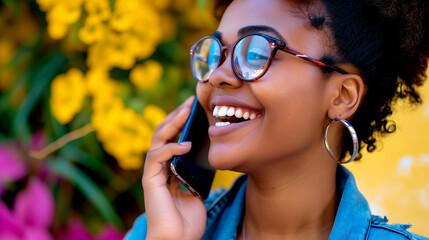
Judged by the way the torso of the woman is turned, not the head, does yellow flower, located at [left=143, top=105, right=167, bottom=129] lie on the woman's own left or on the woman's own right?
on the woman's own right

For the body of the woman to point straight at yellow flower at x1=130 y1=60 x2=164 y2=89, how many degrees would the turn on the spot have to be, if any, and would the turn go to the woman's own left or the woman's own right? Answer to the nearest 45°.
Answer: approximately 90° to the woman's own right

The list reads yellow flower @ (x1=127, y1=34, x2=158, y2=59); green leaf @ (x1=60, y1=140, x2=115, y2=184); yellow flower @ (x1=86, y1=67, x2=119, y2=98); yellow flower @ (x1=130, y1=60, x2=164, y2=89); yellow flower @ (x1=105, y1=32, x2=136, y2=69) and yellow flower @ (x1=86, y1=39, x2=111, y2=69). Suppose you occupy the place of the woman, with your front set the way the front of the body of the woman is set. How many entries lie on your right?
6

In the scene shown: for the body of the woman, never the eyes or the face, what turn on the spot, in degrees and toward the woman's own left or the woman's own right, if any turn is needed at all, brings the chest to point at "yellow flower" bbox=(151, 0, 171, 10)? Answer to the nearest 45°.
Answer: approximately 90° to the woman's own right

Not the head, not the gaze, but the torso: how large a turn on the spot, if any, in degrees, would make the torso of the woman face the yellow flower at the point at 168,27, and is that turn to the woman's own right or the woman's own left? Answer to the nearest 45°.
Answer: approximately 90° to the woman's own right

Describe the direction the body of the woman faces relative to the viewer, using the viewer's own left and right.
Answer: facing the viewer and to the left of the viewer

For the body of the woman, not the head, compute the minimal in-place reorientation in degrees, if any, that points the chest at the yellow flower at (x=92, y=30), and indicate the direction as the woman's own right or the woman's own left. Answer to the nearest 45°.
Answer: approximately 90° to the woman's own right

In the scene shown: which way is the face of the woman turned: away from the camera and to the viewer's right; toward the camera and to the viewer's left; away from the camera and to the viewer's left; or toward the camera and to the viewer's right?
toward the camera and to the viewer's left
